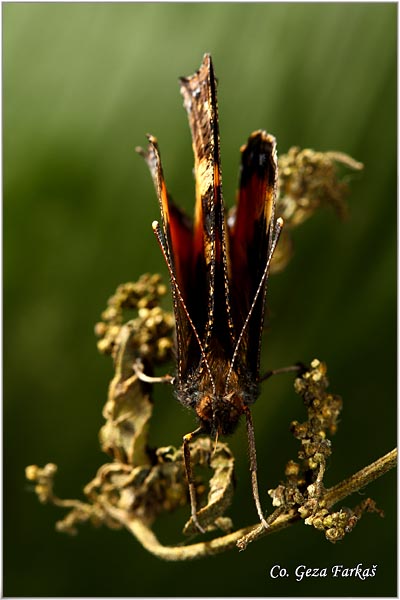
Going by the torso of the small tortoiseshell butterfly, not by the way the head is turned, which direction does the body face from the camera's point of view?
toward the camera
